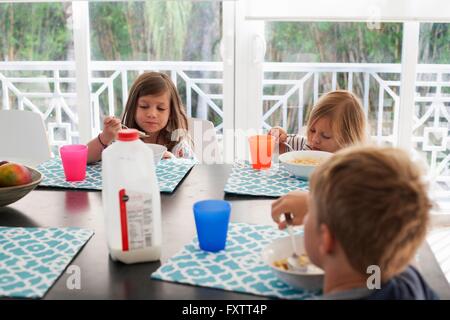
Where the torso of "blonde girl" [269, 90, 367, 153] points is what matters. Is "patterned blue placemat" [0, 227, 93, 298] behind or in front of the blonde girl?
in front

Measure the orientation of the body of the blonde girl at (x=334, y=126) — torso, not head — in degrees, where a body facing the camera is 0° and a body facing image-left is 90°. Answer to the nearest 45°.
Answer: approximately 45°

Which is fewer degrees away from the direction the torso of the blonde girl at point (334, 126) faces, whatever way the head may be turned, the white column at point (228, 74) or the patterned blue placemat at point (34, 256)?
the patterned blue placemat

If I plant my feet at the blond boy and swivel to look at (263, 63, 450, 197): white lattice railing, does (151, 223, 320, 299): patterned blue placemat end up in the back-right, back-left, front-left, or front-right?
front-left

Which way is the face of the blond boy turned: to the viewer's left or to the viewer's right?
to the viewer's left

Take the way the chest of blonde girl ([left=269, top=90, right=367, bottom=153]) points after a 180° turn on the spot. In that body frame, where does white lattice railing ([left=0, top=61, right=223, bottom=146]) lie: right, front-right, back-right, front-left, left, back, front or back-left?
left

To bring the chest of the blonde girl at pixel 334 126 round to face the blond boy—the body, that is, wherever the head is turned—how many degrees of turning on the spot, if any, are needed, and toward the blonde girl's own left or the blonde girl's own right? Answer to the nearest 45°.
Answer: approximately 45° to the blonde girl's own left

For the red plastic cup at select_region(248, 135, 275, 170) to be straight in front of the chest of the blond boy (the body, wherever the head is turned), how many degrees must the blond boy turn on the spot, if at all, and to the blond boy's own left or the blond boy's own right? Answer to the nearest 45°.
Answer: approximately 45° to the blond boy's own right

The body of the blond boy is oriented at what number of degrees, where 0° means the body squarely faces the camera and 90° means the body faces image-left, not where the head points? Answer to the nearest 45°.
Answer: approximately 135°

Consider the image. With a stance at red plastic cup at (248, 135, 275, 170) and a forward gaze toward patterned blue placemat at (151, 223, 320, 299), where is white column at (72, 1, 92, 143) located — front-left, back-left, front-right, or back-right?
back-right

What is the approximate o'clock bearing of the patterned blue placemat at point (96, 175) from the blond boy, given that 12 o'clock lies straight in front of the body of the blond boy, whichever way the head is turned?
The patterned blue placemat is roughly at 12 o'clock from the blond boy.

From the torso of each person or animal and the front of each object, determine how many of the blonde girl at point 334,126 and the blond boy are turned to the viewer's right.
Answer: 0

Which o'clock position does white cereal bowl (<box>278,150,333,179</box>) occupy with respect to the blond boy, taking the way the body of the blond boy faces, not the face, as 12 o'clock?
The white cereal bowl is roughly at 1 o'clock from the blond boy.

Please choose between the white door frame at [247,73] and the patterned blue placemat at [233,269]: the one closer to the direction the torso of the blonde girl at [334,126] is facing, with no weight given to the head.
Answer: the patterned blue placemat
